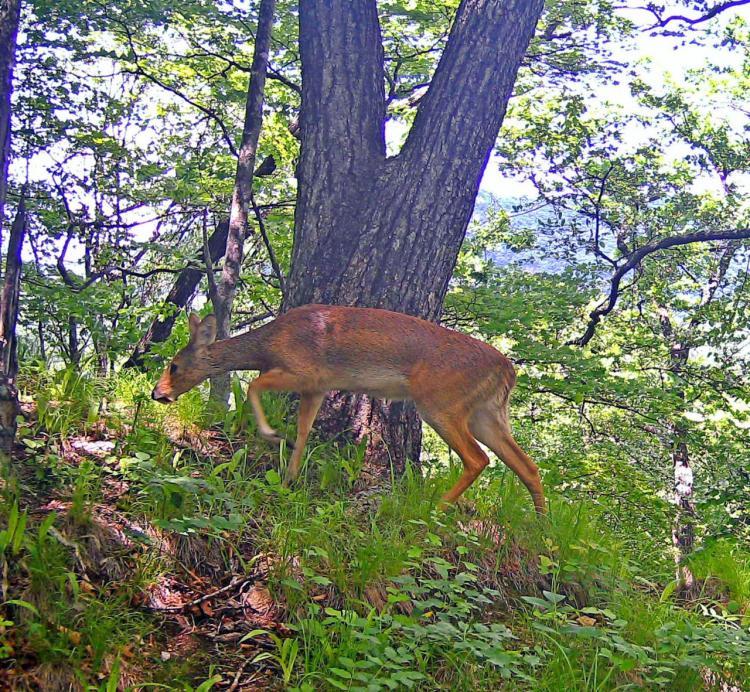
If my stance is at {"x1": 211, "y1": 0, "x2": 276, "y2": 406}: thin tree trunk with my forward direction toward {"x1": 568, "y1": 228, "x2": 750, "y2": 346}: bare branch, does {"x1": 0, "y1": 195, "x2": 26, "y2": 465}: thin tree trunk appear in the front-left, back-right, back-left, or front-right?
back-right

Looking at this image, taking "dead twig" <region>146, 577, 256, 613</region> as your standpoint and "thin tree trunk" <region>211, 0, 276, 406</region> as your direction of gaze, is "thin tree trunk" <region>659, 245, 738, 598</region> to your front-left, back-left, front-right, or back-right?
front-right

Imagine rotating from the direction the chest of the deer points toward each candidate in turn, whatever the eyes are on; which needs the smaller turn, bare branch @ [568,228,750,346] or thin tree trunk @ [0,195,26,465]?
the thin tree trunk

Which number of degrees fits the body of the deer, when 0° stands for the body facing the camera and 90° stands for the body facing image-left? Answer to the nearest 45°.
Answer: approximately 90°

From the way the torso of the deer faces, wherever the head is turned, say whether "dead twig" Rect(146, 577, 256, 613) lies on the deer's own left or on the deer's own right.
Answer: on the deer's own left

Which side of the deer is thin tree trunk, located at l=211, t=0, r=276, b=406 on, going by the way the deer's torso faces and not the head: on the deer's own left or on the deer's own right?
on the deer's own right

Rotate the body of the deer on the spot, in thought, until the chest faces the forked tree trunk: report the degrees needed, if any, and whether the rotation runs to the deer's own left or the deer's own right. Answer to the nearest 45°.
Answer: approximately 90° to the deer's own right

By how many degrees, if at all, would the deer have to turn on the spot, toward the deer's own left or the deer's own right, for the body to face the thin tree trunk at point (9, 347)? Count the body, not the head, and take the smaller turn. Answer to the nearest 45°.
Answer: approximately 45° to the deer's own left

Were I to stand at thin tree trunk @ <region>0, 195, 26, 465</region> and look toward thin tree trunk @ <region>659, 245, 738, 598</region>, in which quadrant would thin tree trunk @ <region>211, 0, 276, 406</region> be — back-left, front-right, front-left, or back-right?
front-left

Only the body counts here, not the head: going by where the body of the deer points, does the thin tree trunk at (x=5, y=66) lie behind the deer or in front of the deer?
in front
